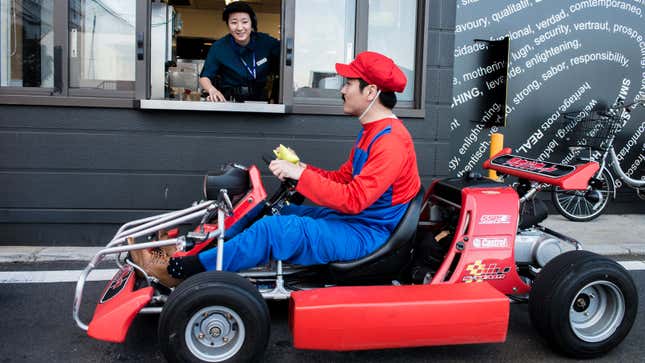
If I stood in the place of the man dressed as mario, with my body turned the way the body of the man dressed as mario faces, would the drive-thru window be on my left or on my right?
on my right

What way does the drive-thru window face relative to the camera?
toward the camera

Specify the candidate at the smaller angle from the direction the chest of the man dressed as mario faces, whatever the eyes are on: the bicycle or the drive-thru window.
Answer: the drive-thru window

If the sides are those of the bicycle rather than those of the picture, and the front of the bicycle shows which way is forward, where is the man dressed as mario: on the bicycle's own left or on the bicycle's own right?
on the bicycle's own left

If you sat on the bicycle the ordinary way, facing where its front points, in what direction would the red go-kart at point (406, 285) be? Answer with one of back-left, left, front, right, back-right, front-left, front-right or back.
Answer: left

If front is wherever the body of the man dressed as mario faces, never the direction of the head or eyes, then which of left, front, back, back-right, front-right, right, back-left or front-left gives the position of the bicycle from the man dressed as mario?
back-right

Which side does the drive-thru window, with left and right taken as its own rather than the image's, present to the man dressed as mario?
front

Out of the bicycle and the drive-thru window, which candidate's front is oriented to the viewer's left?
the bicycle

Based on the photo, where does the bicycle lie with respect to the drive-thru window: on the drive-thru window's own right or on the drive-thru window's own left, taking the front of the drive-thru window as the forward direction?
on the drive-thru window's own left

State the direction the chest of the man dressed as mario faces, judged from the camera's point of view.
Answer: to the viewer's left

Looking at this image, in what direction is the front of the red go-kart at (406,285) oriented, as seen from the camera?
facing to the left of the viewer

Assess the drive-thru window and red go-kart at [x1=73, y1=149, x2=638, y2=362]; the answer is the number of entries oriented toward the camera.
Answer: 1
